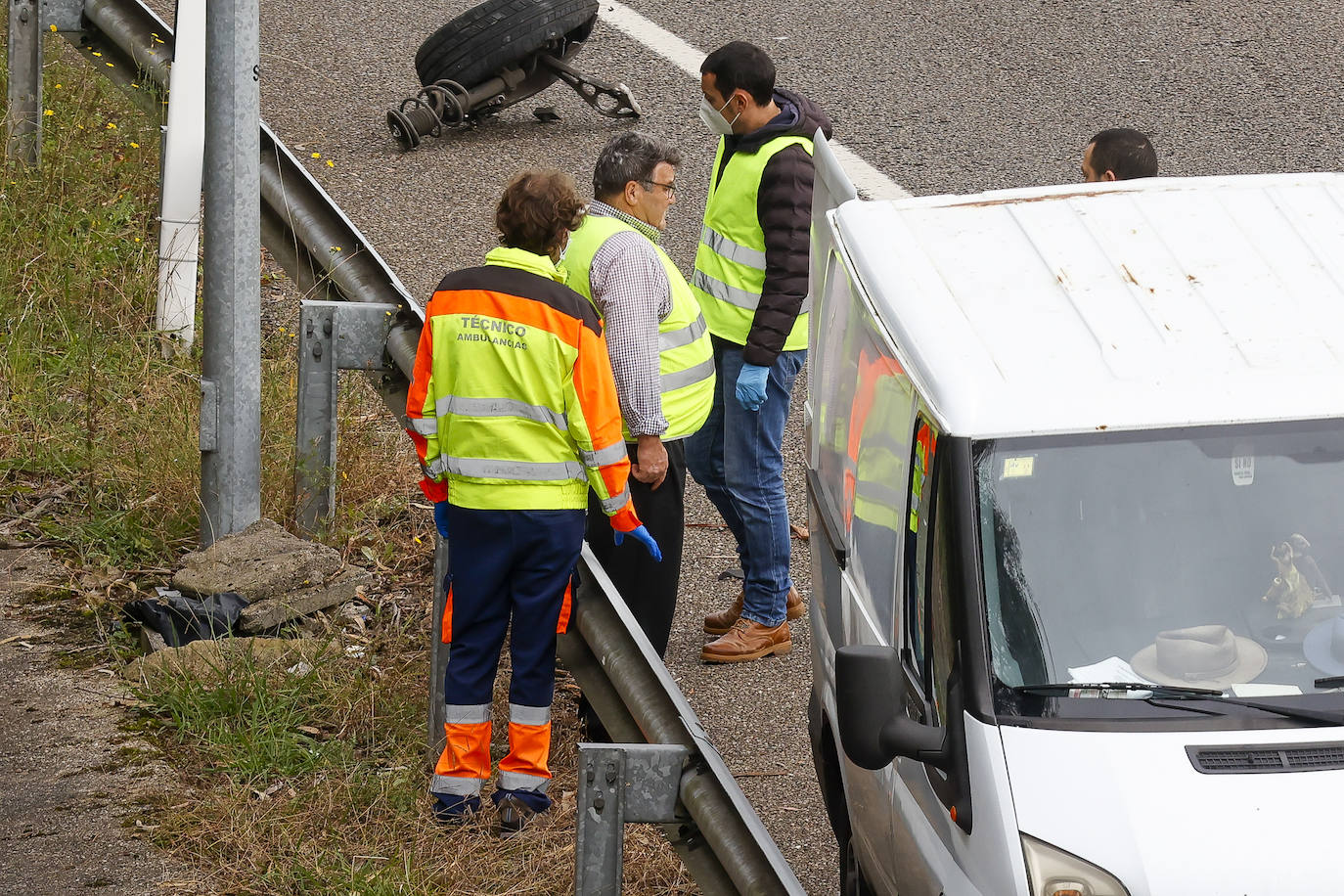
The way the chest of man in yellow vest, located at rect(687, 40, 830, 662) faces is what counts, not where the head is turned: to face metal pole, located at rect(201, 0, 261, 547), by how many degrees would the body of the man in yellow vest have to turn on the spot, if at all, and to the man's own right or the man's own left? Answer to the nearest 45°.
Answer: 0° — they already face it

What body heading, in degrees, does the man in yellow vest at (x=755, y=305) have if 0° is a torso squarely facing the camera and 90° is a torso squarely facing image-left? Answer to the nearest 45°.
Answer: approximately 90°

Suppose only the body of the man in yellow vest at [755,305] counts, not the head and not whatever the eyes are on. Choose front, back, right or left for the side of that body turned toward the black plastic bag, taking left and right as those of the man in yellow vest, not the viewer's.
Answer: front

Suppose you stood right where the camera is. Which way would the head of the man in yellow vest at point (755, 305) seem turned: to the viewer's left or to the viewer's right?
to the viewer's left

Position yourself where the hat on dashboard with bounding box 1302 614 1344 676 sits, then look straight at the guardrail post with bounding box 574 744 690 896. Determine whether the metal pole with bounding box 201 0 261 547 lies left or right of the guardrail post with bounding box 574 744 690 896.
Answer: right
